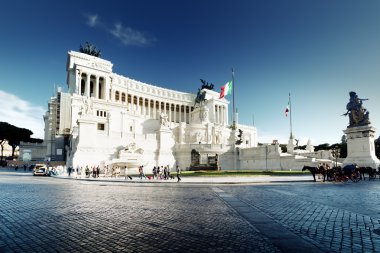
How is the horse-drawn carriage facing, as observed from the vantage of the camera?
facing to the left of the viewer

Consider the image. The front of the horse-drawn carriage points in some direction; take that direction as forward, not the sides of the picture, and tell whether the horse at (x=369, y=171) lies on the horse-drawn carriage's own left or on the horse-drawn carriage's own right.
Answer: on the horse-drawn carriage's own right

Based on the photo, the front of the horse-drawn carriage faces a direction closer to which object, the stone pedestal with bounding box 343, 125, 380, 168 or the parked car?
the parked car

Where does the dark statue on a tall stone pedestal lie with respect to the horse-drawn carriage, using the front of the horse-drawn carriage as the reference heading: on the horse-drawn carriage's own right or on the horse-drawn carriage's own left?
on the horse-drawn carriage's own right

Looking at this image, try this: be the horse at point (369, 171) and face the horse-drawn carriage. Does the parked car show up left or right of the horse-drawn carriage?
right

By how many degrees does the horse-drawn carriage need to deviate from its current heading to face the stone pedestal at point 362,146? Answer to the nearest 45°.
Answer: approximately 90° to its right

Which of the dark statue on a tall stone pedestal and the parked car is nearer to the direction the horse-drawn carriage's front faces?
the parked car

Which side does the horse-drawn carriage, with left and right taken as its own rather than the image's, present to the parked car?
front
